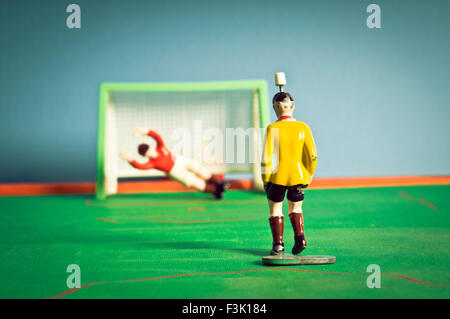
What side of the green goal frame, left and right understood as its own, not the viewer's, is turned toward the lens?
front

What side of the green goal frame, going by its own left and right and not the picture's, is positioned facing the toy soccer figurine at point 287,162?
front

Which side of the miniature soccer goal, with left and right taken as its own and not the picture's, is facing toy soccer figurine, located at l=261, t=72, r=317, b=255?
front
